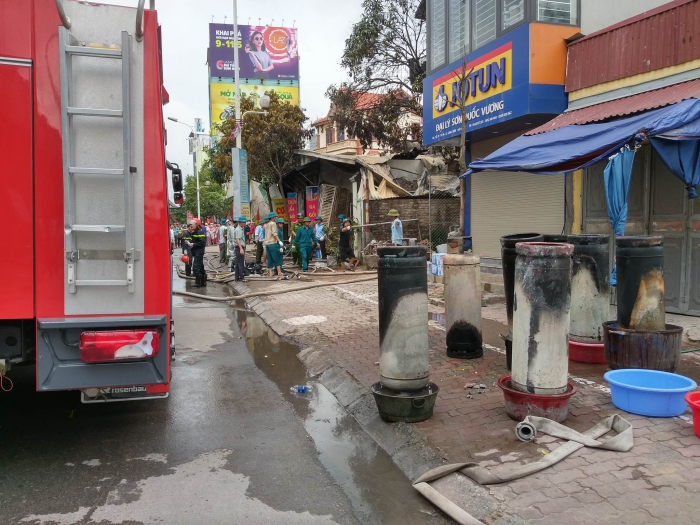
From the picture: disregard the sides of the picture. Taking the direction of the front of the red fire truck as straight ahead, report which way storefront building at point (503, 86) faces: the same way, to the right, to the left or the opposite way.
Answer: to the left

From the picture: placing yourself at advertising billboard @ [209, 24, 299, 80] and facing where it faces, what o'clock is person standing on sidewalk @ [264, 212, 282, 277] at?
The person standing on sidewalk is roughly at 12 o'clock from the advertising billboard.

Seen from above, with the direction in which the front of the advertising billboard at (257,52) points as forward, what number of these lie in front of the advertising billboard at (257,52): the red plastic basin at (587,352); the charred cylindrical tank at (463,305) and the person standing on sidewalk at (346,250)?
3

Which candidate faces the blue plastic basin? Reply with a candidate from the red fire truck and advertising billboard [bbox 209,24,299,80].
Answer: the advertising billboard

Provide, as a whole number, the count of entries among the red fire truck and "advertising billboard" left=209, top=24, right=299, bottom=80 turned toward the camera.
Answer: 1

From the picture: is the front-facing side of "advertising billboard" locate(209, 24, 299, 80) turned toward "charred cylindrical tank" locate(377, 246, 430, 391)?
yes

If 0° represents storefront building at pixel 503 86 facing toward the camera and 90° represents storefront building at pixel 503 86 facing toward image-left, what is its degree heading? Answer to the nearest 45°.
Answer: approximately 45°

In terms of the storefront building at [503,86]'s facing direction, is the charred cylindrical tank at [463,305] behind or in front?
in front

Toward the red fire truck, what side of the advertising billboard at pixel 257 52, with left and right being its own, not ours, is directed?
front

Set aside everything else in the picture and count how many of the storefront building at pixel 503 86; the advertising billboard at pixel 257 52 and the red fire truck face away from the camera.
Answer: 1

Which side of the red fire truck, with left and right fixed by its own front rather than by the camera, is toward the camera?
back

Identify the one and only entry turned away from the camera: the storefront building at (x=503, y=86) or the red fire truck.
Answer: the red fire truck

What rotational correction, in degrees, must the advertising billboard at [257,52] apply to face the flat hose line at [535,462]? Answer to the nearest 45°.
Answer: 0° — it already faces it
